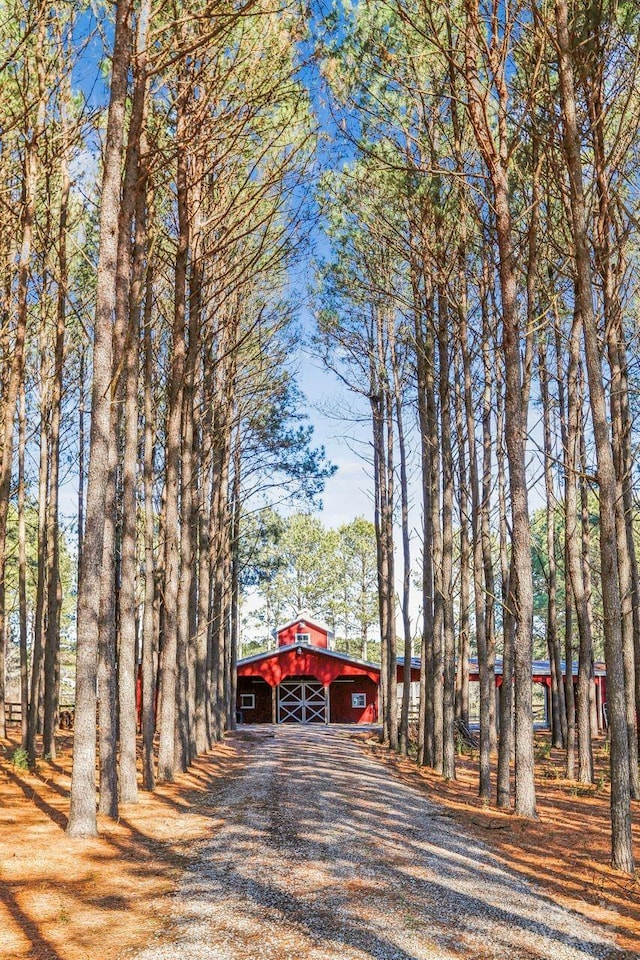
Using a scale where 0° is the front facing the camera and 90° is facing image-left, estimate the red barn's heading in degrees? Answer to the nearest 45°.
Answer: approximately 0°
